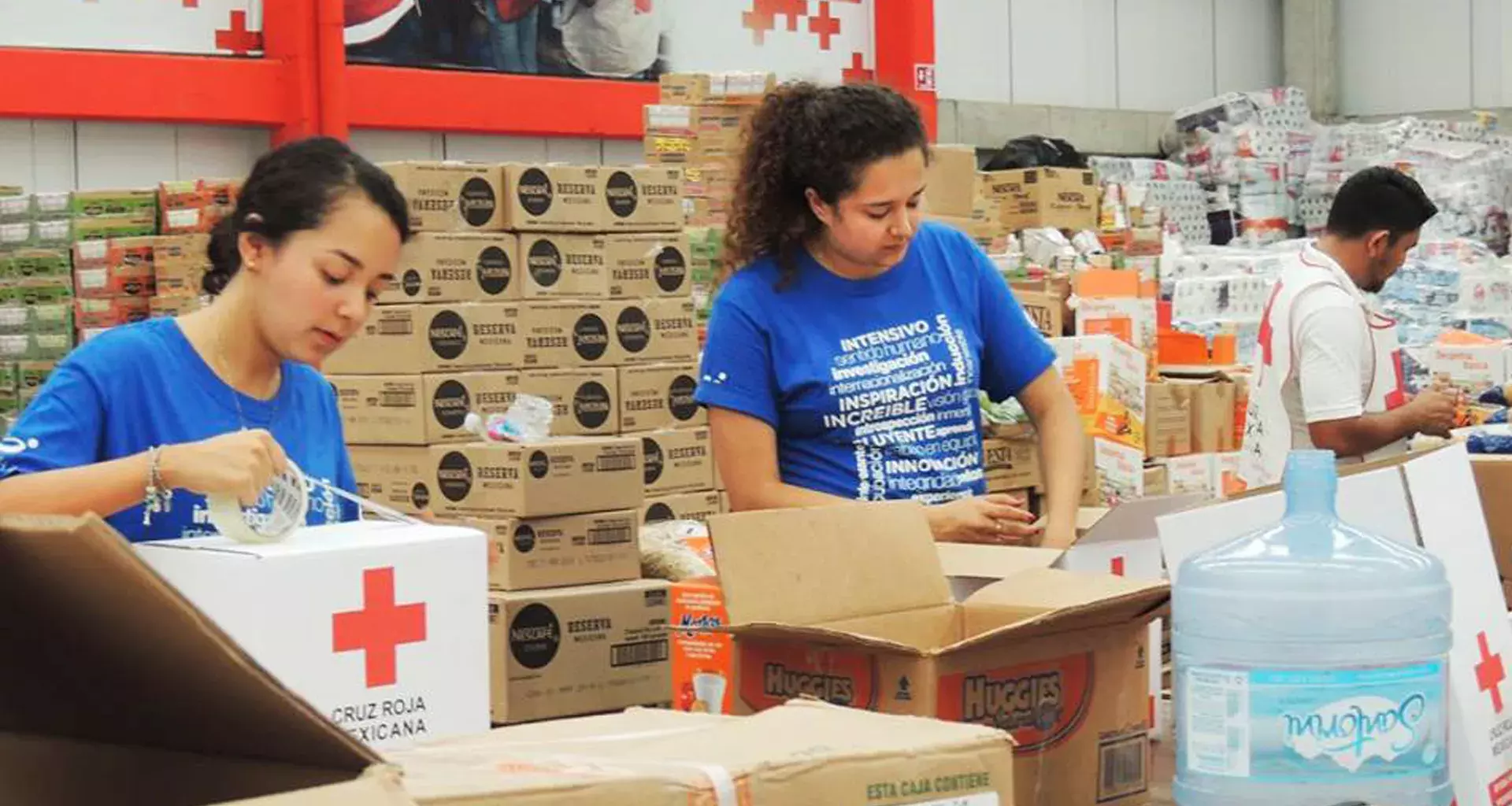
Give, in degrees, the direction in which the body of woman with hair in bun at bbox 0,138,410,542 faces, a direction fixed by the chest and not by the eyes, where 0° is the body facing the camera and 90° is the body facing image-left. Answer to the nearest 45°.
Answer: approximately 315°

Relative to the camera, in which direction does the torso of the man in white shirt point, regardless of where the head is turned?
to the viewer's right

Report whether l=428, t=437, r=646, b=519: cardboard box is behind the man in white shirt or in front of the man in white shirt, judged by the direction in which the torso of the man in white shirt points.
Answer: behind

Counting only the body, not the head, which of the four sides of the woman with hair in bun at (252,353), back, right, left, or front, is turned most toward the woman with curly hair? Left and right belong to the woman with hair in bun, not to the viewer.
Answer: left

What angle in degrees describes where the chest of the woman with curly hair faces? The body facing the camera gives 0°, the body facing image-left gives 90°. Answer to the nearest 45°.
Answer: approximately 315°

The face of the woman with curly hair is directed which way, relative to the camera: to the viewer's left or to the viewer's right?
to the viewer's right

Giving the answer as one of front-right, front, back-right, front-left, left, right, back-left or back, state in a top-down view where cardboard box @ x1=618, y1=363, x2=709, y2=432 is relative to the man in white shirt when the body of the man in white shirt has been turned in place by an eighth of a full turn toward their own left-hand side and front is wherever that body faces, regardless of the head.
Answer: left

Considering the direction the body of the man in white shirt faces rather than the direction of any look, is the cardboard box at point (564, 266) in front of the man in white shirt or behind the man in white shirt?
behind

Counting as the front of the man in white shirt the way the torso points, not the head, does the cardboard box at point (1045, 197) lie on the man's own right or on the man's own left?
on the man's own left

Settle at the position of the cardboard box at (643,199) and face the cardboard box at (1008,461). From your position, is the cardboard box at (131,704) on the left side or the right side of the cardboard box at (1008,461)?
right

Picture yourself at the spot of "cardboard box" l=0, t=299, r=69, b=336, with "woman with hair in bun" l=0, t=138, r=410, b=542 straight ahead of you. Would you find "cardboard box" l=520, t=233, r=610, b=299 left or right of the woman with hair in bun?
left

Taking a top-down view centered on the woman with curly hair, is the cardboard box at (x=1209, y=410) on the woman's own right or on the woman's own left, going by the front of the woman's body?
on the woman's own left

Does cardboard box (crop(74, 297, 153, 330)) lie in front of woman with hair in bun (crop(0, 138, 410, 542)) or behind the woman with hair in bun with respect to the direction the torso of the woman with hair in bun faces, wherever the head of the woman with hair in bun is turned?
behind

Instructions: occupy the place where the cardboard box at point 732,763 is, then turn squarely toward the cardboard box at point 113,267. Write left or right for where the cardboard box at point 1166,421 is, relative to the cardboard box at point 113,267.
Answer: right
